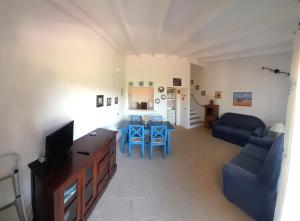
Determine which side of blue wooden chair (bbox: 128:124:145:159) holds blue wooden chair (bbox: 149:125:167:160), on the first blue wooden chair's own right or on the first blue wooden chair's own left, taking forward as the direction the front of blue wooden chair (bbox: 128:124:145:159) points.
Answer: on the first blue wooden chair's own right

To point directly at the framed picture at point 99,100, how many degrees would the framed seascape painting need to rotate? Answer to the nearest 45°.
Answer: approximately 45° to its right

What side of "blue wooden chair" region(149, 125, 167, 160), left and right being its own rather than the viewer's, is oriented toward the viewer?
back

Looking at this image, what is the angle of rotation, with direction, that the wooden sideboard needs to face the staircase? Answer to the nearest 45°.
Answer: approximately 90° to its left

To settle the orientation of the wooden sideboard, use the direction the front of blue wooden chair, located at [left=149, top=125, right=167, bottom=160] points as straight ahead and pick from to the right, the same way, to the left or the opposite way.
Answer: to the right

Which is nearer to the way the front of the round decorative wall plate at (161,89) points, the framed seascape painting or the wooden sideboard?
the wooden sideboard
